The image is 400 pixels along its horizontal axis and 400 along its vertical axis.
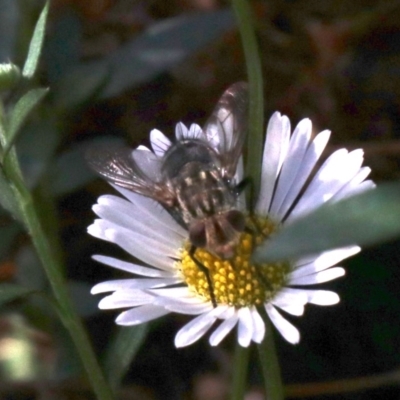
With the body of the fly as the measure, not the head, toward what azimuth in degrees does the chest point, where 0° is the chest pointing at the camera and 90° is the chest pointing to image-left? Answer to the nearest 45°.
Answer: approximately 0°
